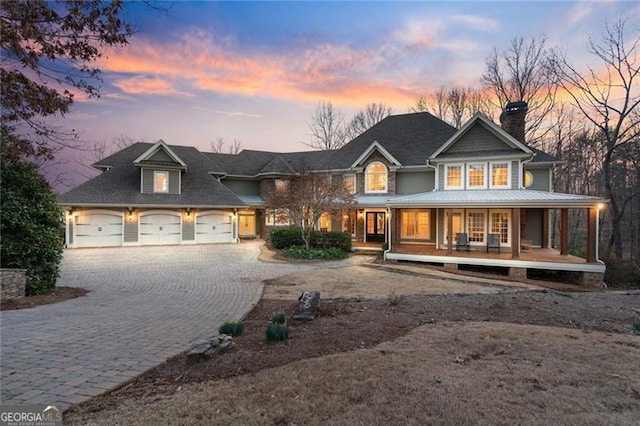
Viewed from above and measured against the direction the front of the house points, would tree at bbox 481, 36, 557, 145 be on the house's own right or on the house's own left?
on the house's own left

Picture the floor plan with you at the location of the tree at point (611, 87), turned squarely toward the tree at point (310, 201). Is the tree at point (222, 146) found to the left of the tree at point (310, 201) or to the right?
right

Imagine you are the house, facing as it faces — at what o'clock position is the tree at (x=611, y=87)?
The tree is roughly at 9 o'clock from the house.

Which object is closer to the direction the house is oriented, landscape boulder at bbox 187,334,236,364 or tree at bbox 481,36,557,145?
the landscape boulder

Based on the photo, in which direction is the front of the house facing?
toward the camera

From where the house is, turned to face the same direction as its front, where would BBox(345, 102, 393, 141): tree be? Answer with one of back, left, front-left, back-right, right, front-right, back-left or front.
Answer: back

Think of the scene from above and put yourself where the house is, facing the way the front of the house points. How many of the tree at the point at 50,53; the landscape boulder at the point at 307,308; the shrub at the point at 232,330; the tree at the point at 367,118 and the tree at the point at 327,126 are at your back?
2

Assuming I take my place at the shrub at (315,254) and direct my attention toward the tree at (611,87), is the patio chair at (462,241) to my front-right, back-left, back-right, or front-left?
front-right

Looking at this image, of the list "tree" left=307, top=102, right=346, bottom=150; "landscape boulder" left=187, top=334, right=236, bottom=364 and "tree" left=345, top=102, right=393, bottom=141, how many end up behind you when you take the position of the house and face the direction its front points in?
2

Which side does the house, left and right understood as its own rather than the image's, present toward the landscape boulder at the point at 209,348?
front

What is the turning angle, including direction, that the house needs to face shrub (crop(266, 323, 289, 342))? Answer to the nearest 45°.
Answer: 0° — it already faces it

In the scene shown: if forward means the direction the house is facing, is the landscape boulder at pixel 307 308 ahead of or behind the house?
ahead
